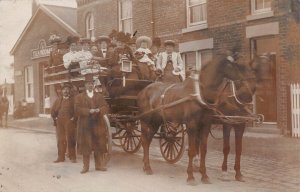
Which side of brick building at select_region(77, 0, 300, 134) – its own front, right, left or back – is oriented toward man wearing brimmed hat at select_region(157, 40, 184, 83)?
front

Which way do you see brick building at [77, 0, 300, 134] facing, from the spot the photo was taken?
facing the viewer and to the left of the viewer

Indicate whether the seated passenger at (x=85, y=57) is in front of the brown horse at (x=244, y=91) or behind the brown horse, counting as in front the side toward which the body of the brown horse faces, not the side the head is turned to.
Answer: behind

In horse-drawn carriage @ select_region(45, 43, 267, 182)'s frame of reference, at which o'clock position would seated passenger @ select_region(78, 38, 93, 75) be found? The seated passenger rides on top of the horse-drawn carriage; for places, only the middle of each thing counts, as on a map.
The seated passenger is roughly at 6 o'clock from the horse-drawn carriage.

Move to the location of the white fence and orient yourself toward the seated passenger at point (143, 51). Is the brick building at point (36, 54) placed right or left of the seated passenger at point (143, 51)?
right

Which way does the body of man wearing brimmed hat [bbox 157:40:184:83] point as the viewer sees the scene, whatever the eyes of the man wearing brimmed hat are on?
toward the camera

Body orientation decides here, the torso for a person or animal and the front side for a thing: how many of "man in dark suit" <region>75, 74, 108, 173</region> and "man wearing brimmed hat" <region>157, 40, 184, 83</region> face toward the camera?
2

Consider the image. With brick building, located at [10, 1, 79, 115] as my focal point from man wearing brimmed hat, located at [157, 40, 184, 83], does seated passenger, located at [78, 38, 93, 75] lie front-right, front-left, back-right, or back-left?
front-left

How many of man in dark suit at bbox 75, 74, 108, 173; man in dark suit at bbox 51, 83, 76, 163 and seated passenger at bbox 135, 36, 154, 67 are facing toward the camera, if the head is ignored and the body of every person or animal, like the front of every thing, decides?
3

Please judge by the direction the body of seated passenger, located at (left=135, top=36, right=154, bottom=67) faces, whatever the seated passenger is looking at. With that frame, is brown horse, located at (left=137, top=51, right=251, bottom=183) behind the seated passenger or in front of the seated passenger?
in front

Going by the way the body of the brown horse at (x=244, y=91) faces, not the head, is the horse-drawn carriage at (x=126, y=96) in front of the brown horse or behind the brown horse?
behind

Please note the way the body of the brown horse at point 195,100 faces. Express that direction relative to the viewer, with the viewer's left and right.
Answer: facing the viewer and to the right of the viewer

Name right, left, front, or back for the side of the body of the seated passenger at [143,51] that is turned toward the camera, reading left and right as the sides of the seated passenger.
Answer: front
